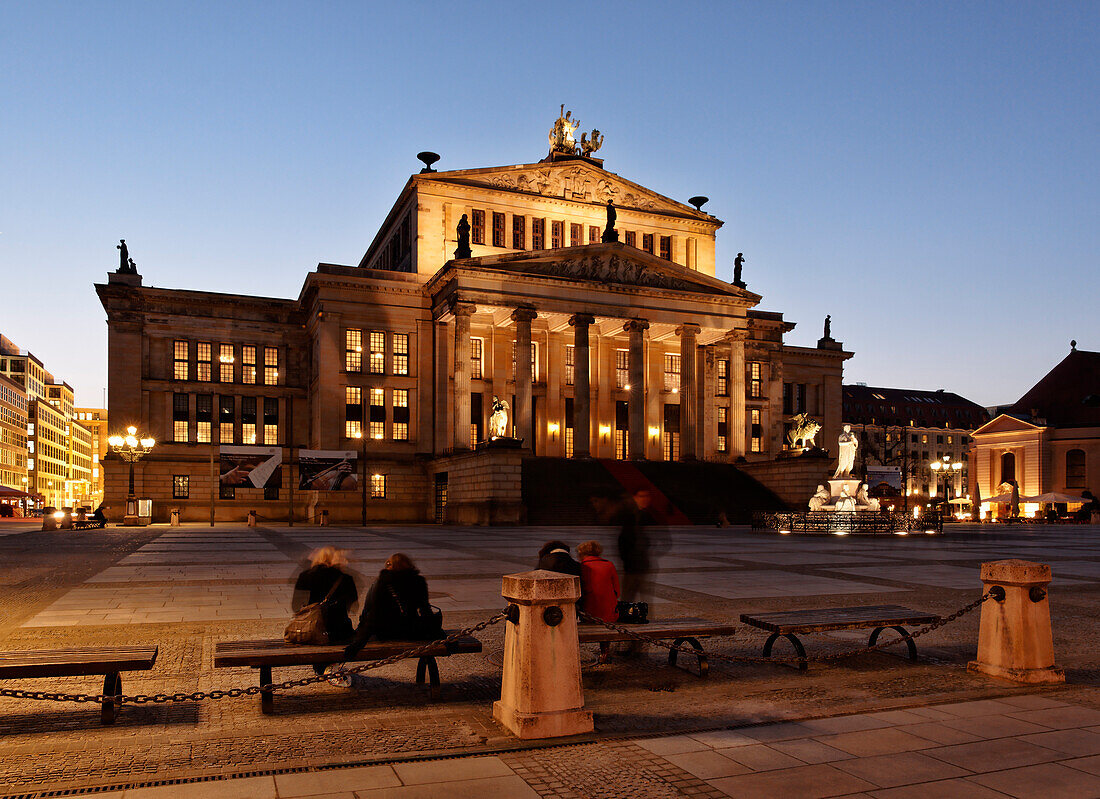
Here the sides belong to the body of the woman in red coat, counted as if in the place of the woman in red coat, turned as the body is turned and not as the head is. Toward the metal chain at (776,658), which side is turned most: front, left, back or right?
right

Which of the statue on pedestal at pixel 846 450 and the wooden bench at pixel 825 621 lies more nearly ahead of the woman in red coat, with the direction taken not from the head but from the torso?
the statue on pedestal

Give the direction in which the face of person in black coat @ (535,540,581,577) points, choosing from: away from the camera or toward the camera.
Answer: away from the camera

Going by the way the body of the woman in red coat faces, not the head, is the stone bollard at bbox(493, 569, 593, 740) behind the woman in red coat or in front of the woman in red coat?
behind

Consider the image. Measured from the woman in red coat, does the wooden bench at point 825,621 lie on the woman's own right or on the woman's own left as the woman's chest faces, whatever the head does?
on the woman's own right

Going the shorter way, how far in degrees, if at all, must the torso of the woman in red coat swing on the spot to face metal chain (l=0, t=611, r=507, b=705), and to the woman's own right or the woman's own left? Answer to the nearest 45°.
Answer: approximately 135° to the woman's own left

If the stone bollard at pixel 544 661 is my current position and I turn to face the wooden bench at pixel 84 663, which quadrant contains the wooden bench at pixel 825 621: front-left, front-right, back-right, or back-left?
back-right

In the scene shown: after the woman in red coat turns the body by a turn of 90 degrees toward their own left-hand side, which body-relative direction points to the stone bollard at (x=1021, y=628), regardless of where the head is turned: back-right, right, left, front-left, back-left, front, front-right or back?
back

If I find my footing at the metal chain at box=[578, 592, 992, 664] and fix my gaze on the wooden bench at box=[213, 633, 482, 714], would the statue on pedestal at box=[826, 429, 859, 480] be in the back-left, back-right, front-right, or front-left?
back-right

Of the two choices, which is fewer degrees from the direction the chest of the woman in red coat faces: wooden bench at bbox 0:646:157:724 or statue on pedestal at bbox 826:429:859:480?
the statue on pedestal

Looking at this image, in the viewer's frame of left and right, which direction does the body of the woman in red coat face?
facing away from the viewer
